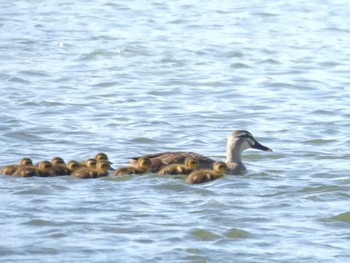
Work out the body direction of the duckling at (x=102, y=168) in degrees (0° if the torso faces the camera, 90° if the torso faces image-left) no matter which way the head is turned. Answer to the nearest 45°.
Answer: approximately 270°

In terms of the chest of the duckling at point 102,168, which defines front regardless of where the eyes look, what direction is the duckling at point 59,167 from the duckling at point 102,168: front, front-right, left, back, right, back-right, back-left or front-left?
back

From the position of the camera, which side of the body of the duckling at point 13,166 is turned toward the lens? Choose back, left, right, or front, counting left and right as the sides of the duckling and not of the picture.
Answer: right

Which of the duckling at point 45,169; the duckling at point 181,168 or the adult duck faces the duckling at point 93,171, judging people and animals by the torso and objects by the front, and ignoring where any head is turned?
the duckling at point 45,169

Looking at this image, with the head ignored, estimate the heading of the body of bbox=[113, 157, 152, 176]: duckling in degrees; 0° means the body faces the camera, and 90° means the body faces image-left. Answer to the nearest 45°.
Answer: approximately 270°

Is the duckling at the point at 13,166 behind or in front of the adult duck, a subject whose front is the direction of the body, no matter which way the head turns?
behind

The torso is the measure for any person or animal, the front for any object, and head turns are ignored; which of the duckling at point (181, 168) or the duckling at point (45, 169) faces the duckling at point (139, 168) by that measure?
the duckling at point (45, 169)

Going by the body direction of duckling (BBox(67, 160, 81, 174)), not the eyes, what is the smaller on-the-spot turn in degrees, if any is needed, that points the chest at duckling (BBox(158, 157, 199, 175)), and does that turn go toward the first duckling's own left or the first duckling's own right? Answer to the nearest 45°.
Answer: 0° — it already faces it

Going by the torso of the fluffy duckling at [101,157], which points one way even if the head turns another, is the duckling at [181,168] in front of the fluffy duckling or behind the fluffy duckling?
in front

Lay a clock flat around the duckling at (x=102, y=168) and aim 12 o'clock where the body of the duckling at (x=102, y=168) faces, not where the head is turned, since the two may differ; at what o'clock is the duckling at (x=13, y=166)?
the duckling at (x=13, y=166) is roughly at 6 o'clock from the duckling at (x=102, y=168).

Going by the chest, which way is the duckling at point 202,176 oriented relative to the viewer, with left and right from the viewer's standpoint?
facing to the right of the viewer

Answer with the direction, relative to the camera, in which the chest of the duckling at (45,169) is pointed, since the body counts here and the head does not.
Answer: to the viewer's right

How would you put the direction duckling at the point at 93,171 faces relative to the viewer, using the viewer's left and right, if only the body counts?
facing to the right of the viewer

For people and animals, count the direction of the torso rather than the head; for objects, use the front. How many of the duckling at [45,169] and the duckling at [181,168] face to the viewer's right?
2

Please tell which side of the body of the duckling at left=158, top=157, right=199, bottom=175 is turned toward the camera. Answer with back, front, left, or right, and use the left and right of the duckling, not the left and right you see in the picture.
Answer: right
